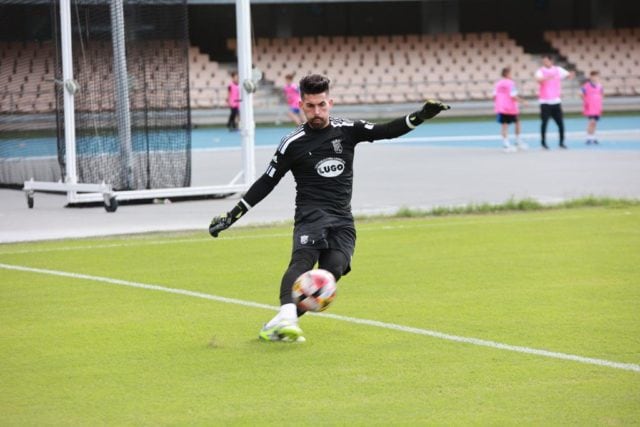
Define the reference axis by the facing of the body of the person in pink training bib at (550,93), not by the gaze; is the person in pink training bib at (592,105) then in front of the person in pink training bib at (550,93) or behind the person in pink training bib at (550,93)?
behind

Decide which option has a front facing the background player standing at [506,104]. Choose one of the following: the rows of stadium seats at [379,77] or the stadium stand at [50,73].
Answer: the rows of stadium seats

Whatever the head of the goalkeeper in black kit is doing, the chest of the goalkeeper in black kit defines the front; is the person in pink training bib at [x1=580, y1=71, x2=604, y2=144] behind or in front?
behind

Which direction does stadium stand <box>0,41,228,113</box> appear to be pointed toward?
toward the camera

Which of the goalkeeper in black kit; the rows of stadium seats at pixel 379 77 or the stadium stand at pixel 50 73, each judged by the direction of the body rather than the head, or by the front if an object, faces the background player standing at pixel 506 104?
the rows of stadium seats

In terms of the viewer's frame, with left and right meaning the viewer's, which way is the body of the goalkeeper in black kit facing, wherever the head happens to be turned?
facing the viewer

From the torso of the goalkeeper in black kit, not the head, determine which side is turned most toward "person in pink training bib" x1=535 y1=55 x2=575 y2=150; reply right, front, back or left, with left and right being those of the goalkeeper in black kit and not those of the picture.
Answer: back

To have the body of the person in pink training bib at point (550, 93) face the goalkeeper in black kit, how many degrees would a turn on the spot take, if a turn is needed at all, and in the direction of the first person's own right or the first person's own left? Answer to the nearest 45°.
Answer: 0° — they already face them

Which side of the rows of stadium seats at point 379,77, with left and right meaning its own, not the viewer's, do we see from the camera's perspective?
front

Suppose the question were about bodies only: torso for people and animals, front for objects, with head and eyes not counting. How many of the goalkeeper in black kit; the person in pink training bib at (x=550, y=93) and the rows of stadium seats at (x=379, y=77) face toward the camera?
3

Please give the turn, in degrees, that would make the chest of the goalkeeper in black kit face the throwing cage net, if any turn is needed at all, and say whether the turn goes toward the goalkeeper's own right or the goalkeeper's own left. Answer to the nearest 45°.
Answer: approximately 180°

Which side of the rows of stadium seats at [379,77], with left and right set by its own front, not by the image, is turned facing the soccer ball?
front

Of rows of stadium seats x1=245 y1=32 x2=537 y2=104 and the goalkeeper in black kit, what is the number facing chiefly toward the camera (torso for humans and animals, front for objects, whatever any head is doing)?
2

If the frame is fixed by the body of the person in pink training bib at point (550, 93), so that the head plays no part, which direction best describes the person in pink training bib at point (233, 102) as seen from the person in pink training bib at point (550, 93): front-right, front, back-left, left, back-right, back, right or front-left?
back-right
